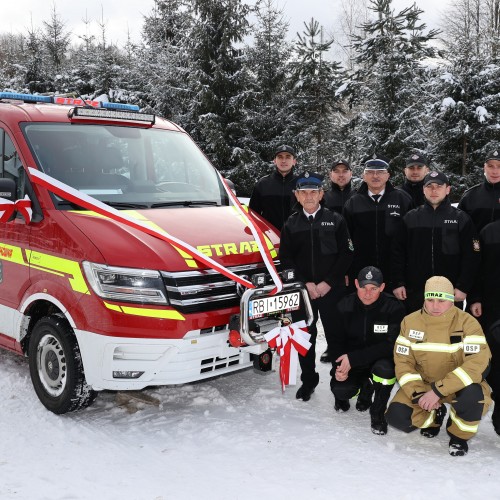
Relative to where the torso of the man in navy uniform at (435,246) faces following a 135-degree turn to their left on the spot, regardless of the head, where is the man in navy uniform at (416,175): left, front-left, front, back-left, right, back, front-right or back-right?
front-left

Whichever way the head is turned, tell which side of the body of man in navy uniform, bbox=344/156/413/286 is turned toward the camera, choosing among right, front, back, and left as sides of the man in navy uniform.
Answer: front

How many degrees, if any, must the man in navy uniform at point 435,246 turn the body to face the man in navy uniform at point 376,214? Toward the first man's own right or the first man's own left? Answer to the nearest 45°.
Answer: approximately 135° to the first man's own right

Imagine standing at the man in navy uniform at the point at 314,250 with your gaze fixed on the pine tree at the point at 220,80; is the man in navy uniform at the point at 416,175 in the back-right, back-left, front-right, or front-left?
front-right

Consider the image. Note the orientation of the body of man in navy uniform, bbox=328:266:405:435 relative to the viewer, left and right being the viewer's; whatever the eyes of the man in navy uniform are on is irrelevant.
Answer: facing the viewer

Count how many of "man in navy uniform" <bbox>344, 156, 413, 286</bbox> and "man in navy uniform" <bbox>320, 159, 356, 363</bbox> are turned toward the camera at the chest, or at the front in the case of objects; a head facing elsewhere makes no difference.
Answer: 2

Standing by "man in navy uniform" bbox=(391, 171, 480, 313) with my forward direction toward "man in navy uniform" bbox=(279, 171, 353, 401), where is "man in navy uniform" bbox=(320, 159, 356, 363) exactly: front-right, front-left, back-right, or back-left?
front-right

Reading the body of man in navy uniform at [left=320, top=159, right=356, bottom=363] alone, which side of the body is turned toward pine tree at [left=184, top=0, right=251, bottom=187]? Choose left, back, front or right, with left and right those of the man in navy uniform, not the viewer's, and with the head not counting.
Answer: back

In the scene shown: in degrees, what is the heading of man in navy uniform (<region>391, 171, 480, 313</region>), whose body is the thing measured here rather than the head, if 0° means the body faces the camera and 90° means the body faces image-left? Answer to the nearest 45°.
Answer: approximately 0°

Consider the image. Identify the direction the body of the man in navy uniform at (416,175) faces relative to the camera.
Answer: toward the camera
